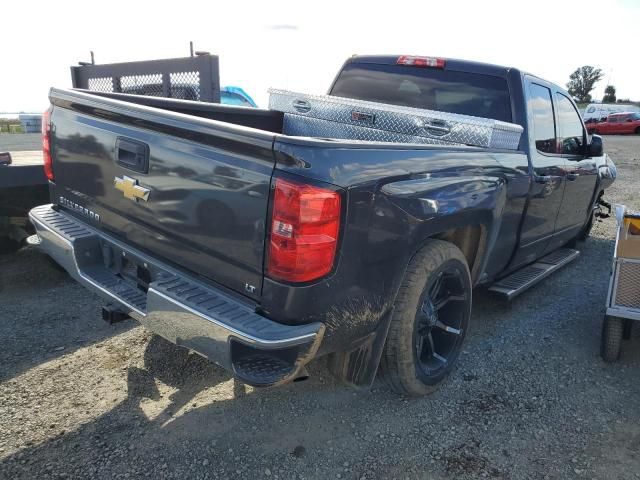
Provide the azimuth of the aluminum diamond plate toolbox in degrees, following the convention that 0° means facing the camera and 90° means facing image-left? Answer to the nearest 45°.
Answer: approximately 45°

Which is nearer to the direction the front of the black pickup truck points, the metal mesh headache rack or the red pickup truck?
the red pickup truck

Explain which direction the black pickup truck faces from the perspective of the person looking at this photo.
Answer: facing away from the viewer and to the right of the viewer
